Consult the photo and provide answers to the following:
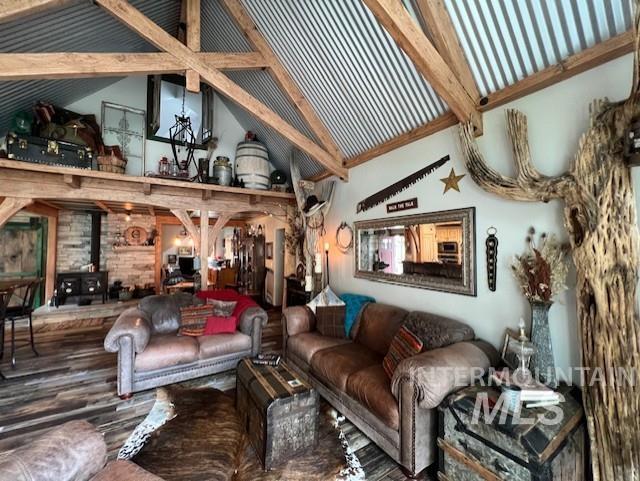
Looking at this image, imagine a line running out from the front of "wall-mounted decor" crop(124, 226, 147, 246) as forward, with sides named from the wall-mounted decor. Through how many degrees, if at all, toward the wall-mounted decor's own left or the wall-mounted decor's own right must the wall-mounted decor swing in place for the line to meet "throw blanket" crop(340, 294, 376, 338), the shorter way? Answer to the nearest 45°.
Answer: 0° — it already faces it

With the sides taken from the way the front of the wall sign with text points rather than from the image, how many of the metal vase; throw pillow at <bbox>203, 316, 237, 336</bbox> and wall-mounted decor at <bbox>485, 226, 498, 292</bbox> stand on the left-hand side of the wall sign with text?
2

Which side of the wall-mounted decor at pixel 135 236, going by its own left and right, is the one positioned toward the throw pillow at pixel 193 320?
front

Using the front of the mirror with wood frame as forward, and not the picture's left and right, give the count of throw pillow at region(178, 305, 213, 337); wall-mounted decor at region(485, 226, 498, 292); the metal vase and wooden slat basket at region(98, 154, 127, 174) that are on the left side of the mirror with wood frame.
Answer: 2

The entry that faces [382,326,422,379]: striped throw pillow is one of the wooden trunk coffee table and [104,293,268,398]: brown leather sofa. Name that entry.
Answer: the brown leather sofa

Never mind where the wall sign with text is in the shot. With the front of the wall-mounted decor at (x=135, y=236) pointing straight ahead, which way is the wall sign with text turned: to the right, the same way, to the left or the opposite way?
to the right

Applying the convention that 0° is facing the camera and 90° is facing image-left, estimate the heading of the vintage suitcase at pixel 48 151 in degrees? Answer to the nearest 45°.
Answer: approximately 0°

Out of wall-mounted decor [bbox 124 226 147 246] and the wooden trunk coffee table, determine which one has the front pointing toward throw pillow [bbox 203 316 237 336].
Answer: the wall-mounted decor

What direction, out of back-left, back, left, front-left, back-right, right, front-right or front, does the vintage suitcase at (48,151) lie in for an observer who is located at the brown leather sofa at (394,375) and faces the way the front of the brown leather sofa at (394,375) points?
front-right

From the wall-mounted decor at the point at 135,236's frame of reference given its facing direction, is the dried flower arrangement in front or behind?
in front

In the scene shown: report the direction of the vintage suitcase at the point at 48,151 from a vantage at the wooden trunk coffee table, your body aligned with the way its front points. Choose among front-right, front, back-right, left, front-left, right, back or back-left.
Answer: right

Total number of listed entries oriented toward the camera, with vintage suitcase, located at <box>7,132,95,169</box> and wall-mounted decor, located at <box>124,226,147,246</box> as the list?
2
